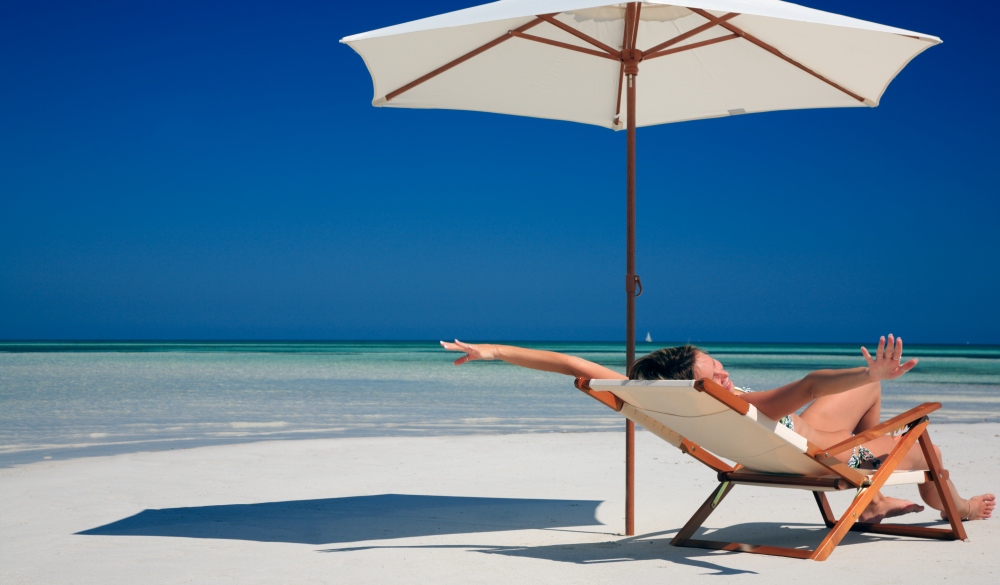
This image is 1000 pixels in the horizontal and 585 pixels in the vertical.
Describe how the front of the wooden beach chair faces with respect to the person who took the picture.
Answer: facing away from the viewer and to the right of the viewer
